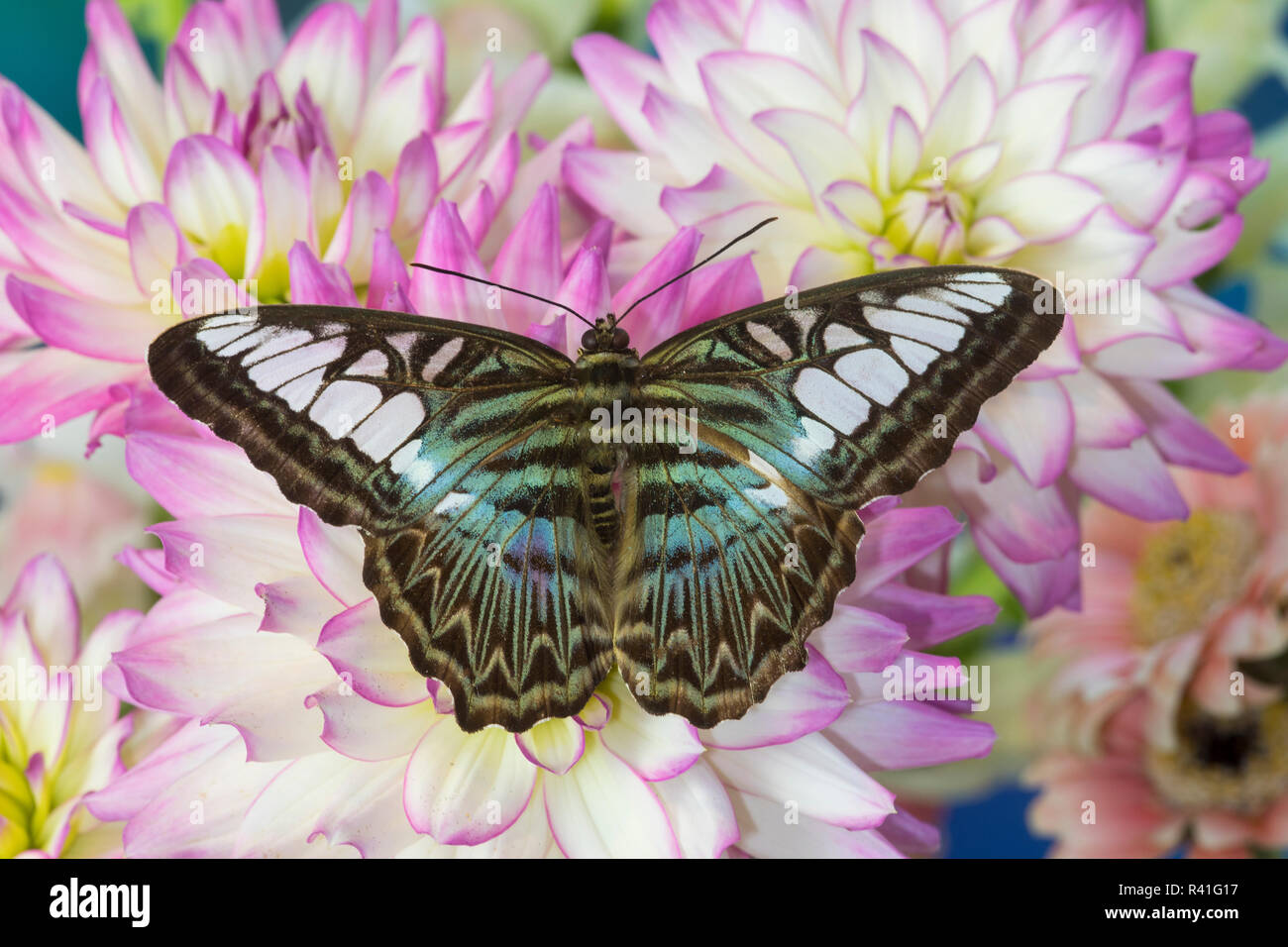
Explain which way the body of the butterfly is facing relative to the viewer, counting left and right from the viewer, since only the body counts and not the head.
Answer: facing away from the viewer
